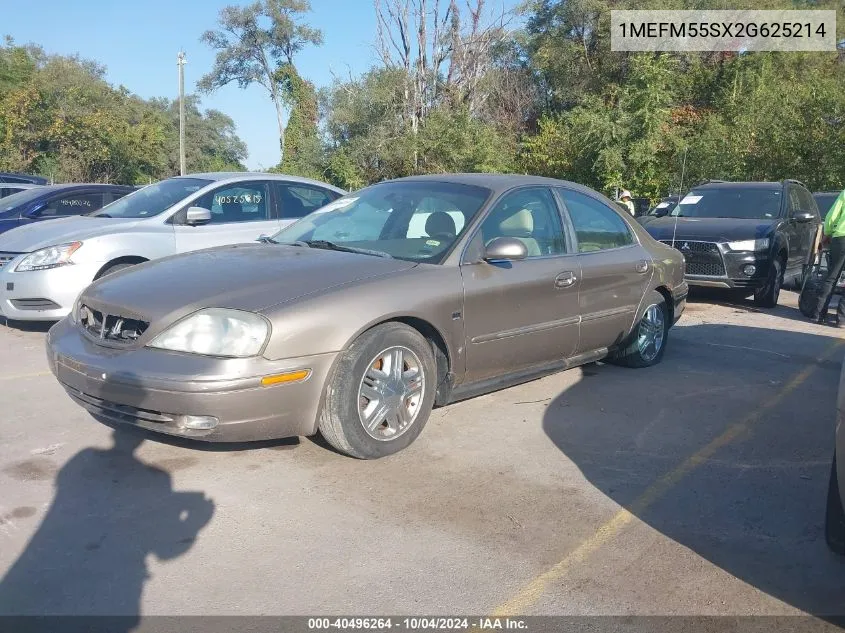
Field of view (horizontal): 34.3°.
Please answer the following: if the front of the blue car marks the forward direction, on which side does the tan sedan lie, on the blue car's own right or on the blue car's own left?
on the blue car's own left

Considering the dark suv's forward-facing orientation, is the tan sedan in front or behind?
in front

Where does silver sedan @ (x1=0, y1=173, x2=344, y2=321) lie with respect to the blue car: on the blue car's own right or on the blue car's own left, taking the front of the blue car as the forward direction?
on the blue car's own left
